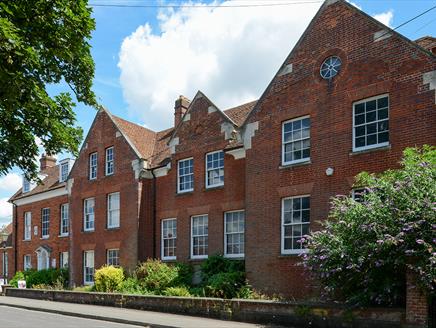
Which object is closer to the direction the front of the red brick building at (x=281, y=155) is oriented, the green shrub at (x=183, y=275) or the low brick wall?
the low brick wall

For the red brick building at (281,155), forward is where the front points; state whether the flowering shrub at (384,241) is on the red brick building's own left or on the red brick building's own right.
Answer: on the red brick building's own left

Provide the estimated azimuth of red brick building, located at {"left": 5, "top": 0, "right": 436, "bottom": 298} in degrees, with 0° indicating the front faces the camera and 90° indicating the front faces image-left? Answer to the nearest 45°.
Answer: approximately 45°
